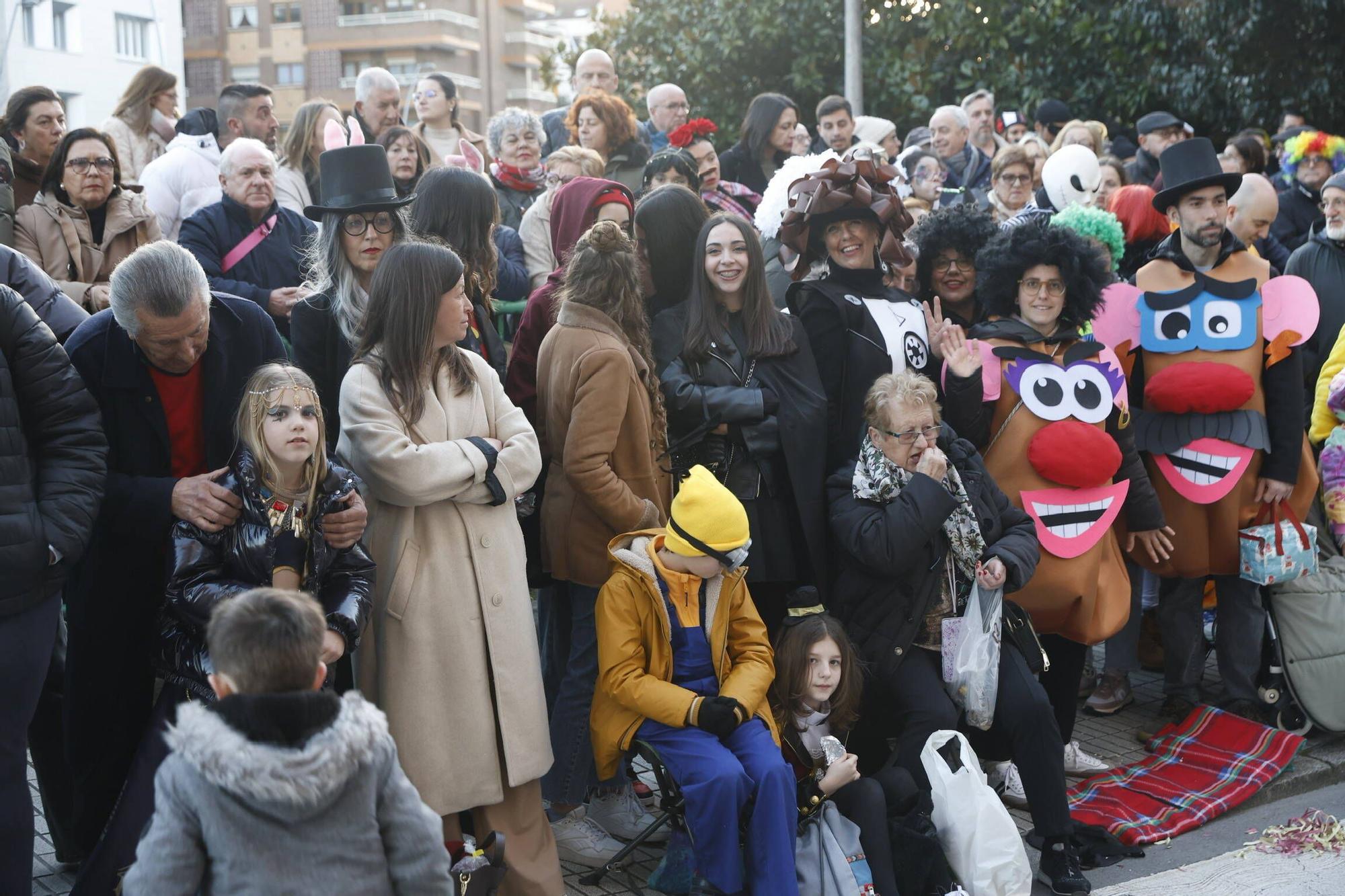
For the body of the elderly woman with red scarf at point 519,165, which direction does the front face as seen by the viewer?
toward the camera

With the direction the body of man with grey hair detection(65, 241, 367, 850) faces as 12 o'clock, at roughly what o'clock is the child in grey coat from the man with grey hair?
The child in grey coat is roughly at 1 o'clock from the man with grey hair.

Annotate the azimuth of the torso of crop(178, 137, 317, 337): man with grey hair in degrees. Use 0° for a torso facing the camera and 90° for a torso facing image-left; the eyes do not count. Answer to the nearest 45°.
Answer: approximately 315°

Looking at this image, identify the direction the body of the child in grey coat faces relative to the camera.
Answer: away from the camera

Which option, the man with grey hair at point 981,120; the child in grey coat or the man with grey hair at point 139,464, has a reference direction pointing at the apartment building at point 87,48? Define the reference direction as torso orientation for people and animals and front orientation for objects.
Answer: the child in grey coat

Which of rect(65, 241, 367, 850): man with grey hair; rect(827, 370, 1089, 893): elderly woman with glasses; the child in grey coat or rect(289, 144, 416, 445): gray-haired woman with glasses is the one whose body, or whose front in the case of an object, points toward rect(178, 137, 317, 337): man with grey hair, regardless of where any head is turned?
the child in grey coat

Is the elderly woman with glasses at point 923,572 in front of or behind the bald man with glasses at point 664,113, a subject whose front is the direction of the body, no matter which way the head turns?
in front

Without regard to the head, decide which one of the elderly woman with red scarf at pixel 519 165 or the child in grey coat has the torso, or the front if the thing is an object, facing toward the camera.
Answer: the elderly woman with red scarf

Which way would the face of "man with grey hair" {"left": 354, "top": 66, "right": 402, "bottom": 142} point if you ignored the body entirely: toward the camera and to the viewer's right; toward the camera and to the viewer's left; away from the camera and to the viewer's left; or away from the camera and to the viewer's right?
toward the camera and to the viewer's right

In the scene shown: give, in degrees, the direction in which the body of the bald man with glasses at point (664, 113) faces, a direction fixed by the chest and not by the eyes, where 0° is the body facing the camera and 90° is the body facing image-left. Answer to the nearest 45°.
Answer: approximately 315°

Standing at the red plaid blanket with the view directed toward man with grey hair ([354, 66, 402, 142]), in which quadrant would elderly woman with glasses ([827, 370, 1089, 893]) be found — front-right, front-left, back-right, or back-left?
front-left

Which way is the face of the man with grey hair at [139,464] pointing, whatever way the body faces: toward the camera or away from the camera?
toward the camera

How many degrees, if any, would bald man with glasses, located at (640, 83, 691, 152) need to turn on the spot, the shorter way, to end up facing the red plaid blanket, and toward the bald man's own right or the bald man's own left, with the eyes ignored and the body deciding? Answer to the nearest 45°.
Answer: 0° — they already face it

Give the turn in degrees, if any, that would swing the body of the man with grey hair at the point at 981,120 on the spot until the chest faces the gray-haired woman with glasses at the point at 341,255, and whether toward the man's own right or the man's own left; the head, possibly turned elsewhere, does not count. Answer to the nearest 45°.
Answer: approximately 45° to the man's own right
